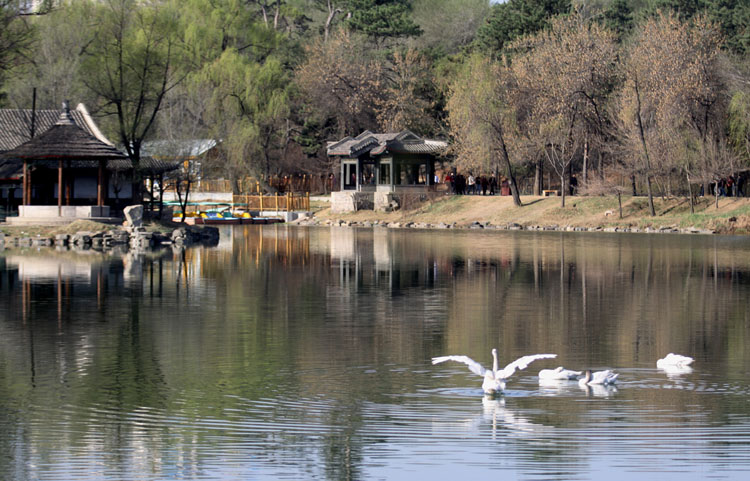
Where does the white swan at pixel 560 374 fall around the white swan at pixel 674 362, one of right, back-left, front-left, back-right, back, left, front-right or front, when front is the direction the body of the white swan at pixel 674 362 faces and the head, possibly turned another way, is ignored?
front-left

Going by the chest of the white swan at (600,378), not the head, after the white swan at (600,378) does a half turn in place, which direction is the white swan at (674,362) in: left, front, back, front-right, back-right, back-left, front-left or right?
front-left

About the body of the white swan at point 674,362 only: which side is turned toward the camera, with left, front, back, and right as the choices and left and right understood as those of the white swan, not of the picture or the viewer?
left

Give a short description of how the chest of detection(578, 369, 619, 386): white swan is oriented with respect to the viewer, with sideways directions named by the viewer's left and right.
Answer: facing to the left of the viewer

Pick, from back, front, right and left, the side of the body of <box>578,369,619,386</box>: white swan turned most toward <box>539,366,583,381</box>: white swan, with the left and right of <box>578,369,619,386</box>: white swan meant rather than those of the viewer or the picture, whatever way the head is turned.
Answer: front
